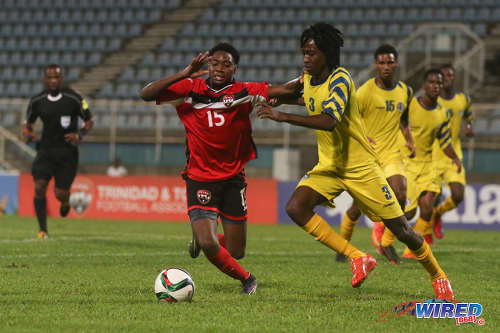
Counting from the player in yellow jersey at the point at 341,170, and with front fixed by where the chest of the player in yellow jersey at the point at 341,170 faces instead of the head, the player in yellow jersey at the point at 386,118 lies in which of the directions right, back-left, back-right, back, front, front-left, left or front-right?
back-right

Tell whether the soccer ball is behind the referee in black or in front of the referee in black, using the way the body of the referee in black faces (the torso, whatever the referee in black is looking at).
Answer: in front

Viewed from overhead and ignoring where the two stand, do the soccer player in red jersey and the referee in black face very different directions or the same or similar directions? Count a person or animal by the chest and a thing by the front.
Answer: same or similar directions

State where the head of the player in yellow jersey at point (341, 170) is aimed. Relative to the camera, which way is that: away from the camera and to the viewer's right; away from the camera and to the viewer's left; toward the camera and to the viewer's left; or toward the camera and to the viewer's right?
toward the camera and to the viewer's left

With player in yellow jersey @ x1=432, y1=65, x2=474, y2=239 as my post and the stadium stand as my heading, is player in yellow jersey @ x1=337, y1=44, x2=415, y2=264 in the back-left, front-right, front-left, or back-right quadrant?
back-left

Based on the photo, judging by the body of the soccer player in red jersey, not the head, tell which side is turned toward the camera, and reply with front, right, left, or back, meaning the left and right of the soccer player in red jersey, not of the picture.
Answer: front

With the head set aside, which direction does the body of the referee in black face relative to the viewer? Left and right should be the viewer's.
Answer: facing the viewer

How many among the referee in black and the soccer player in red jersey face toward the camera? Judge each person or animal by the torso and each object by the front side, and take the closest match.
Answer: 2

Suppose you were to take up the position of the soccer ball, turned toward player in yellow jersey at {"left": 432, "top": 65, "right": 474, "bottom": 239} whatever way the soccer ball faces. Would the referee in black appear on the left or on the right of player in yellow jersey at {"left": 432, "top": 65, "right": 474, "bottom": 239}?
left

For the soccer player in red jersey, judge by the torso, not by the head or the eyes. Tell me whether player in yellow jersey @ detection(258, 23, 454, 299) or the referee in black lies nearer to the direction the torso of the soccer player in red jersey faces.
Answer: the player in yellow jersey

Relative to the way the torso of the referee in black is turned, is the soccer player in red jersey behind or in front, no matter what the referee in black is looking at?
in front

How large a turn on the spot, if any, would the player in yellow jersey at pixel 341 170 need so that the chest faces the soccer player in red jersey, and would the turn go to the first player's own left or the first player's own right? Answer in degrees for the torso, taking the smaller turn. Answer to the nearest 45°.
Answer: approximately 45° to the first player's own right
